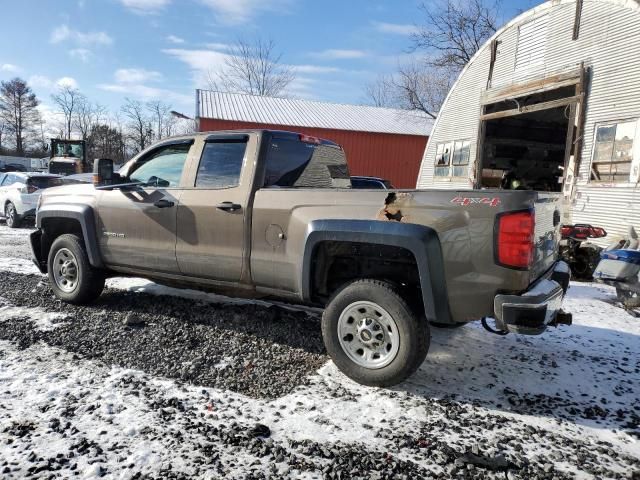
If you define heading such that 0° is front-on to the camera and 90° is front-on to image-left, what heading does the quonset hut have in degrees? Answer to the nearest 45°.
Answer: approximately 45°

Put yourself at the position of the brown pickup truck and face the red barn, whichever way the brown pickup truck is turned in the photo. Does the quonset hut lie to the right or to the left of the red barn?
right

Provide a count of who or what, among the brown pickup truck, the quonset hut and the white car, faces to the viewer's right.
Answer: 0

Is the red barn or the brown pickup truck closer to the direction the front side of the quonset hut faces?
the brown pickup truck

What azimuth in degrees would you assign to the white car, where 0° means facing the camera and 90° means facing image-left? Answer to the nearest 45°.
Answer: approximately 135°

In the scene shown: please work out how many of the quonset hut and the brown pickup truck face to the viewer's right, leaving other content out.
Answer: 0

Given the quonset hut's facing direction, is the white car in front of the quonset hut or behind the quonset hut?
in front

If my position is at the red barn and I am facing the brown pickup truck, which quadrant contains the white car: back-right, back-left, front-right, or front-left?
front-right

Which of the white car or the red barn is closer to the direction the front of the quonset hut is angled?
the white car

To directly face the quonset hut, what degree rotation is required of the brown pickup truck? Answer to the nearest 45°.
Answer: approximately 90° to its right

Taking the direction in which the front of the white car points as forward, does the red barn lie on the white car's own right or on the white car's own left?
on the white car's own right

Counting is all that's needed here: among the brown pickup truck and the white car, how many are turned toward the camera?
0

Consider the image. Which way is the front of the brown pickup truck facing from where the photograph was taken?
facing away from the viewer and to the left of the viewer

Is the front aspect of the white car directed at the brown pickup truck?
no

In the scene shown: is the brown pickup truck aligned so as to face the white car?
yes

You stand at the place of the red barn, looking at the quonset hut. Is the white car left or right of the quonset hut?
right

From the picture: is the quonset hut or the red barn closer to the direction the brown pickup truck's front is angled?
the red barn

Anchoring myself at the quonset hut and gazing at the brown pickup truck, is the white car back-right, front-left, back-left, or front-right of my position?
front-right

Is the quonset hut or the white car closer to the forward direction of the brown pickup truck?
the white car

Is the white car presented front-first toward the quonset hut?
no
